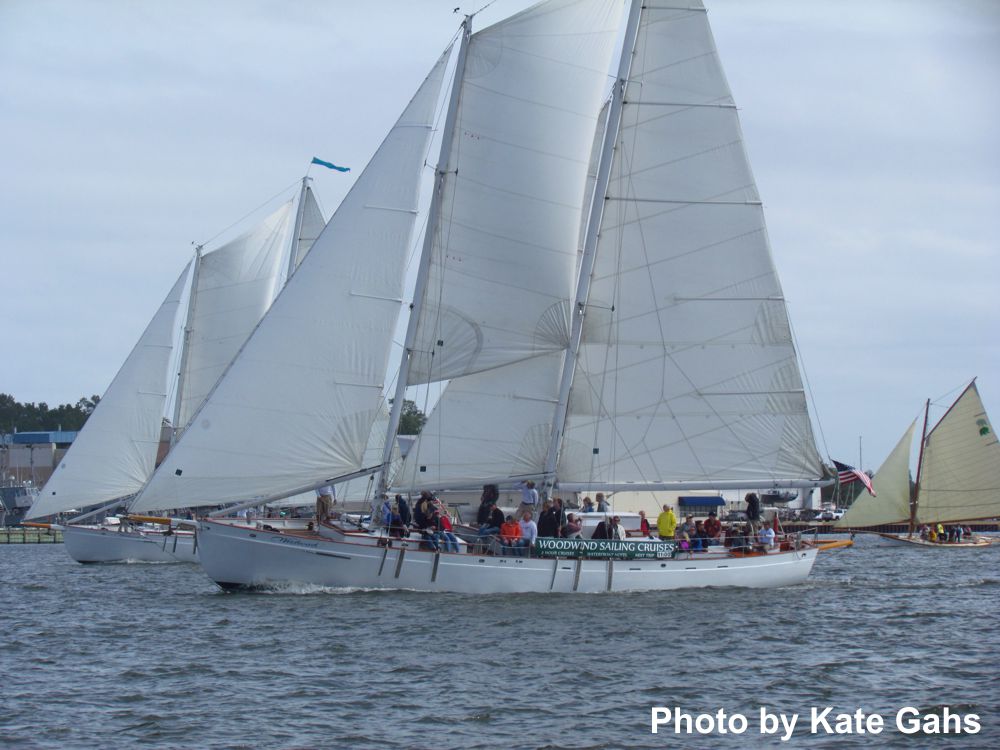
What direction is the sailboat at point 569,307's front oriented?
to the viewer's left

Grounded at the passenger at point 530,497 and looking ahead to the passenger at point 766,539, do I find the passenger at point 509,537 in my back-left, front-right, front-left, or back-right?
back-right

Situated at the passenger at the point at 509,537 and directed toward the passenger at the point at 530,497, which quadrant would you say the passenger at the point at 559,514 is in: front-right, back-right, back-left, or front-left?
front-right
